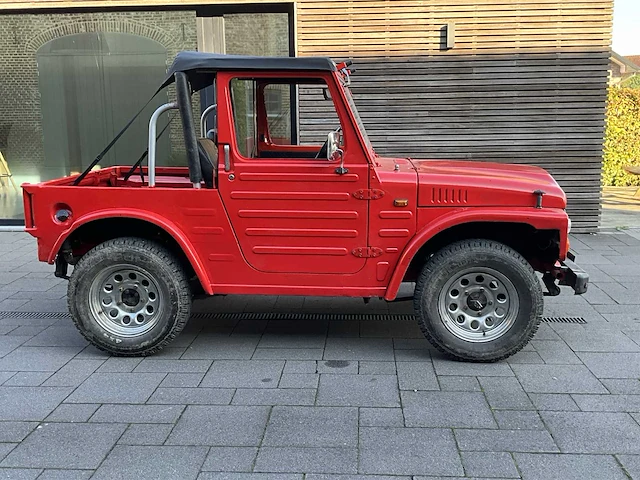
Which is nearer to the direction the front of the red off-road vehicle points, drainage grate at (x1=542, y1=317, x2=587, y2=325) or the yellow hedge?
the drainage grate

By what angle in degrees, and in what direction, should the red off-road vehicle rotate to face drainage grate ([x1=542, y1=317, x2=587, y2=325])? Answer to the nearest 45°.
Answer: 0° — it already faces it

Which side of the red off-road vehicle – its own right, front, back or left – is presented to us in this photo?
right

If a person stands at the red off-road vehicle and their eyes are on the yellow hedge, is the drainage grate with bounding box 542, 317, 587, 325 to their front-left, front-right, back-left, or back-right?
front-right

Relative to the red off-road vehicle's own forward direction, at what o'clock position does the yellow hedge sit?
The yellow hedge is roughly at 10 o'clock from the red off-road vehicle.
